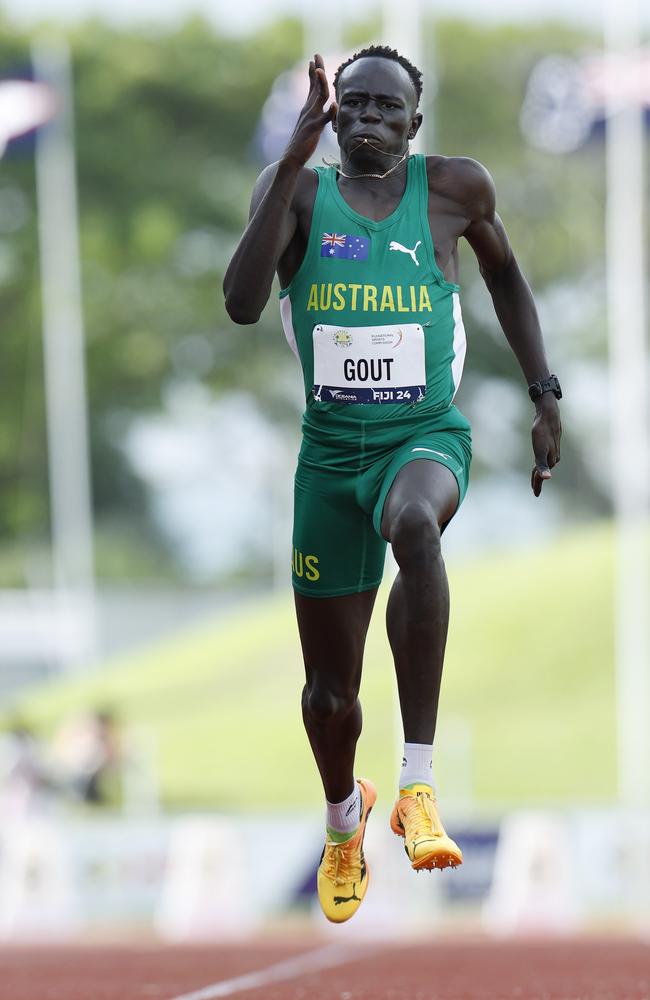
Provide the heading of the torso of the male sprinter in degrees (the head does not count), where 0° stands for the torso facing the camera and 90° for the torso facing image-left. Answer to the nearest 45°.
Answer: approximately 0°

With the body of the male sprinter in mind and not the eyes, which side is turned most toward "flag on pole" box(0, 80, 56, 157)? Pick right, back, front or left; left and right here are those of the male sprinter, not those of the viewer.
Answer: back
